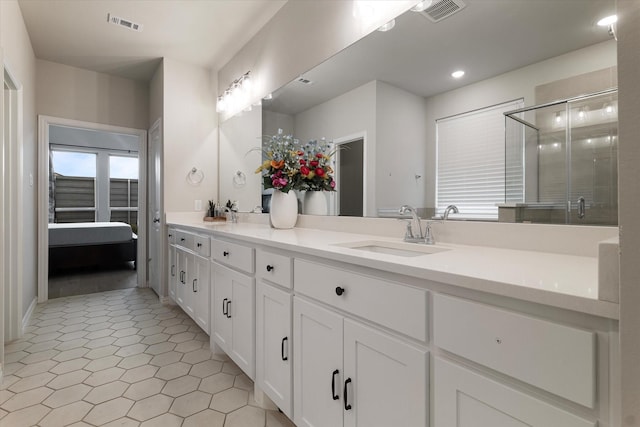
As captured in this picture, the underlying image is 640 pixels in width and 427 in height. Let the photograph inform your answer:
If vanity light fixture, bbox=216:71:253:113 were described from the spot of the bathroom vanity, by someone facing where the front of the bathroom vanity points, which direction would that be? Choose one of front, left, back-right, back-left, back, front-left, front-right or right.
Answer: right

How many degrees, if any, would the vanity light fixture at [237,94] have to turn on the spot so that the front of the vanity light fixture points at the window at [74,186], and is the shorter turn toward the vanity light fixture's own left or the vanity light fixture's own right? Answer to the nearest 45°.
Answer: approximately 90° to the vanity light fixture's own right

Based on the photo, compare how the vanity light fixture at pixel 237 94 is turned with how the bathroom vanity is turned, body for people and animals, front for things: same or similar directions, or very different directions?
same or similar directions

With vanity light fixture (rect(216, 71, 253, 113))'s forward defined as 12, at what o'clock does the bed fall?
The bed is roughly at 3 o'clock from the vanity light fixture.

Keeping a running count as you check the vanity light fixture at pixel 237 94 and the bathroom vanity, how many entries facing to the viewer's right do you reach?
0

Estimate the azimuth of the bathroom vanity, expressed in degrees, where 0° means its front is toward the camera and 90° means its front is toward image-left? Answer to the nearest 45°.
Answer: approximately 45°

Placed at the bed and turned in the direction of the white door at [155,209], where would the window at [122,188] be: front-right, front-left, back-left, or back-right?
back-left

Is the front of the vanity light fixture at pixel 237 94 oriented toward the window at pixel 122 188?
no

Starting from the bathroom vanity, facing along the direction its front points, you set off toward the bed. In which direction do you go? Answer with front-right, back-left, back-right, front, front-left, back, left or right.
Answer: right

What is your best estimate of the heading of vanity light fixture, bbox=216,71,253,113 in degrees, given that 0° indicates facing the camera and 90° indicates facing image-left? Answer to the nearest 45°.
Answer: approximately 45°

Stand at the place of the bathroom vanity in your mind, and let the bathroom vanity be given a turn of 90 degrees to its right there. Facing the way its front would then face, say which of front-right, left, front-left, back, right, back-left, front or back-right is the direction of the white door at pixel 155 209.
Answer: front
